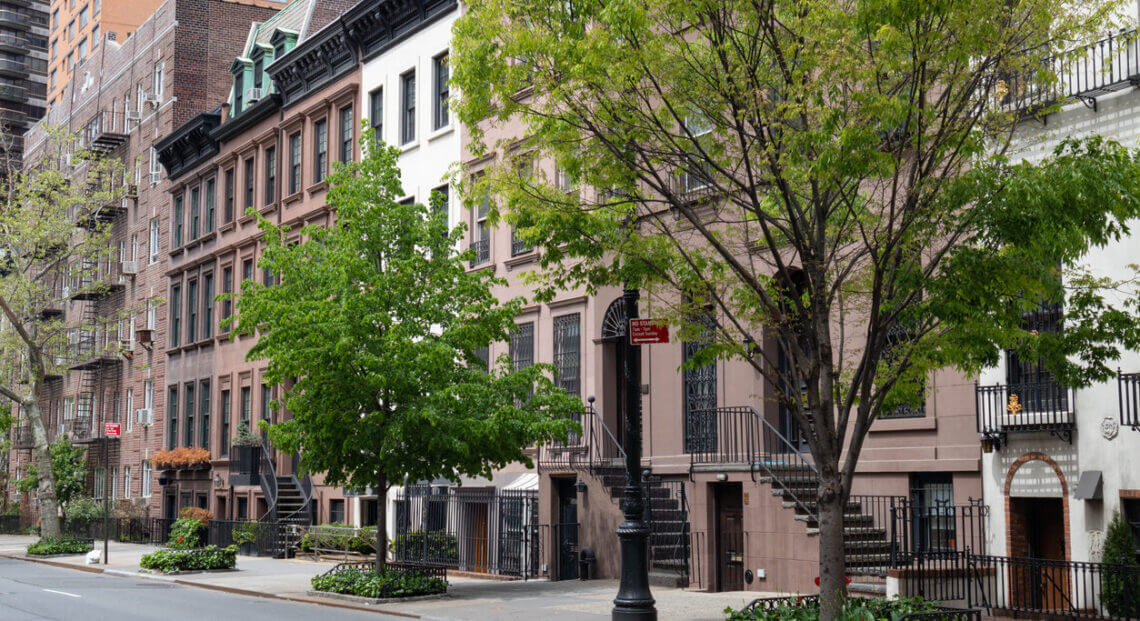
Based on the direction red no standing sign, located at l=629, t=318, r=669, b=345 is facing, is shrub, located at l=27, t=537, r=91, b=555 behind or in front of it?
behind

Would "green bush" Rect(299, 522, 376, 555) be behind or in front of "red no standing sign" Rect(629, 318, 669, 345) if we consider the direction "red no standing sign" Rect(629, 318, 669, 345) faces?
behind

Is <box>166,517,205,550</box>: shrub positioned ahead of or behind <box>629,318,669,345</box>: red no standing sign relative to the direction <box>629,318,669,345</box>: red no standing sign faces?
behind

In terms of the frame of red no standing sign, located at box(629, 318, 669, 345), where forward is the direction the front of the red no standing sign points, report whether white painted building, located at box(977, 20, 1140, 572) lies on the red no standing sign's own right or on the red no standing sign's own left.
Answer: on the red no standing sign's own left

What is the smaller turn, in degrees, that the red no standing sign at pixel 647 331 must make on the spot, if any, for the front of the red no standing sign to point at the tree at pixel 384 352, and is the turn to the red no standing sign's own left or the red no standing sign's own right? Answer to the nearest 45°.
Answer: approximately 135° to the red no standing sign's own right

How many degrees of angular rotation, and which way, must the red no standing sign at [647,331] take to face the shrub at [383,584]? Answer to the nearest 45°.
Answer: approximately 135° to its right

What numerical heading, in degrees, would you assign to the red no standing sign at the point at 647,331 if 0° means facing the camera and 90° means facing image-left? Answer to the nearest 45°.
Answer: approximately 0°

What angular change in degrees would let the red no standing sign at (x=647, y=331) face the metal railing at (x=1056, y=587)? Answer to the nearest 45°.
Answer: approximately 135° to its left
